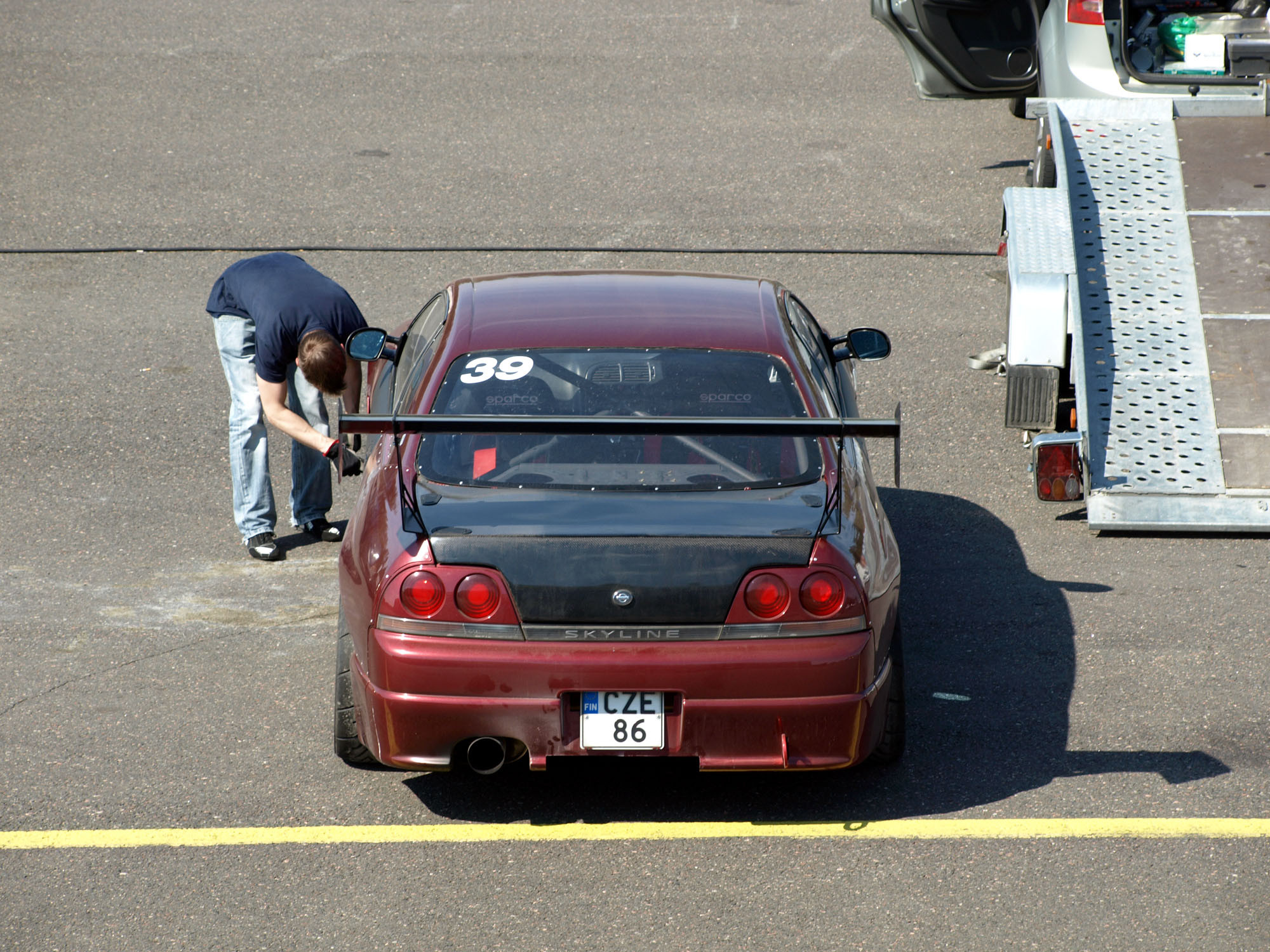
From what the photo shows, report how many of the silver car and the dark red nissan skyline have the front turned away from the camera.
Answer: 2

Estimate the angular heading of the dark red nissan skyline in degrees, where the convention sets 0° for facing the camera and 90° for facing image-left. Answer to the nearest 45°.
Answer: approximately 180°

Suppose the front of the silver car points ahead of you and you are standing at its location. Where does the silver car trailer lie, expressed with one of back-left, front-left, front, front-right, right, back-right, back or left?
back

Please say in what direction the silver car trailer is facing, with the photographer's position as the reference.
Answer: facing away from the viewer

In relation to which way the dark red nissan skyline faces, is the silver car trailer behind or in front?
in front

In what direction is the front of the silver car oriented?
away from the camera

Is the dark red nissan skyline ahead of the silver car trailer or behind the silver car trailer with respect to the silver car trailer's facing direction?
behind

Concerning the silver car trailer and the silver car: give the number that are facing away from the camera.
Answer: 2

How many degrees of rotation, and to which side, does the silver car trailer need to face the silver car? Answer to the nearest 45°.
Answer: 0° — it already faces it

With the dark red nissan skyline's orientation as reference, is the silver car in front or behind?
in front

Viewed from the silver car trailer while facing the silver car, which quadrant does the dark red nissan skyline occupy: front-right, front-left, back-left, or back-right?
back-left

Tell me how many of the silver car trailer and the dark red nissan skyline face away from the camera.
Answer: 2

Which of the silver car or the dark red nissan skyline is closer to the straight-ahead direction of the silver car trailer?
the silver car
